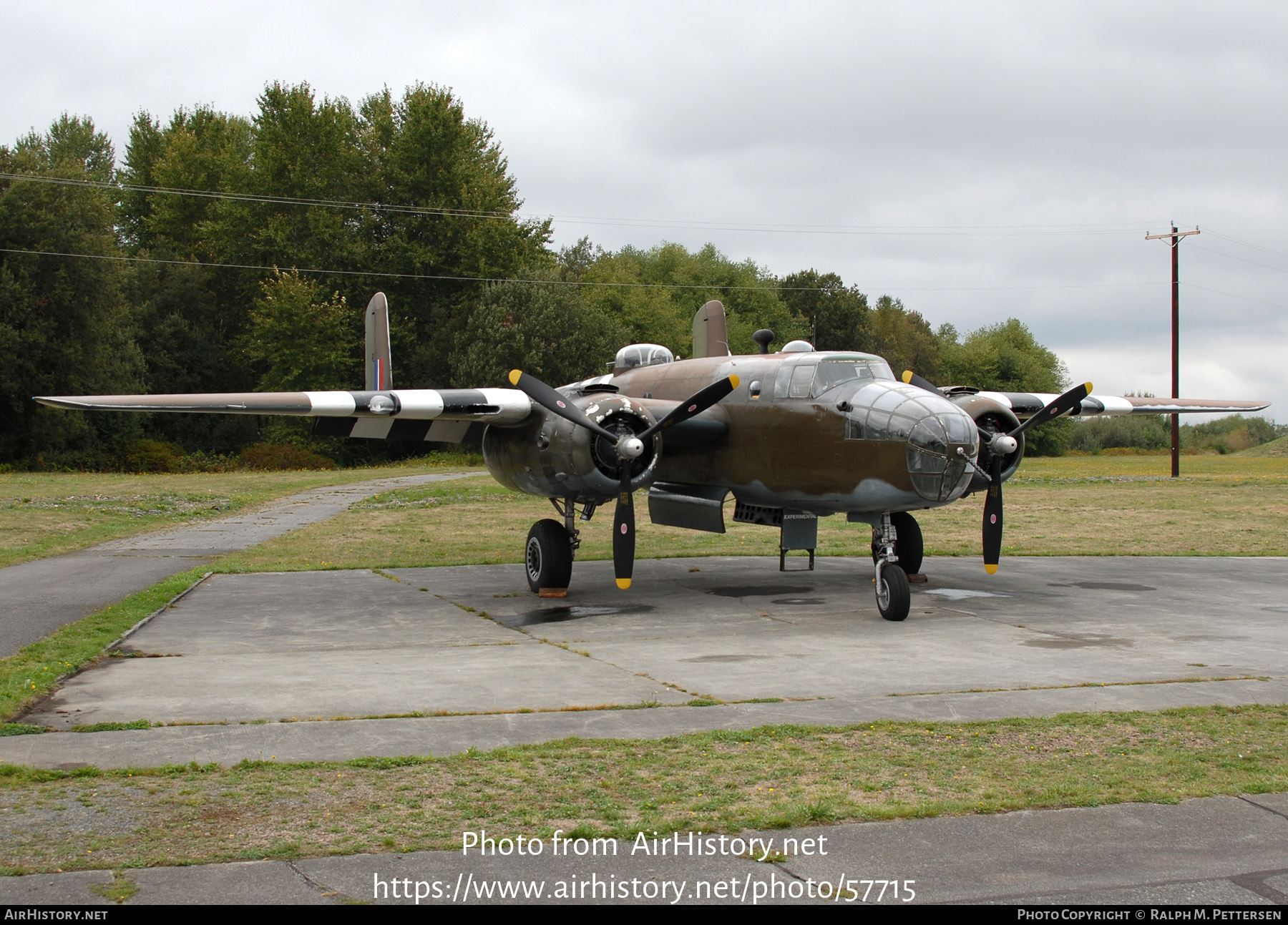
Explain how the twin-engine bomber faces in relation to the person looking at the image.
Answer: facing the viewer and to the right of the viewer
